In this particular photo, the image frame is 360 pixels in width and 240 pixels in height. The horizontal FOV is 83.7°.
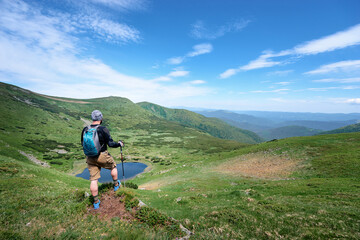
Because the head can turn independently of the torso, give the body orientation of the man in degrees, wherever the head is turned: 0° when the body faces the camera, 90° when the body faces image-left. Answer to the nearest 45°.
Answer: approximately 225°
